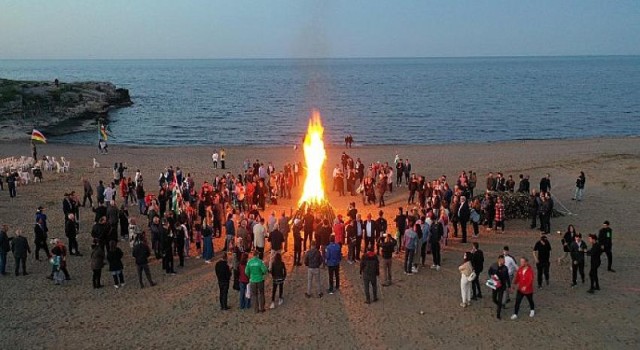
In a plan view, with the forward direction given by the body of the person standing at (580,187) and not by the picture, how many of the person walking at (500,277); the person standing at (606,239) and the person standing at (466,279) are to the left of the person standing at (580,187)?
3

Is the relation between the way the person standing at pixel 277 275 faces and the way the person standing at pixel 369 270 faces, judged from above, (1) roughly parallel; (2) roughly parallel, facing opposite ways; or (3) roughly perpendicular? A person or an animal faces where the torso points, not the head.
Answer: roughly parallel

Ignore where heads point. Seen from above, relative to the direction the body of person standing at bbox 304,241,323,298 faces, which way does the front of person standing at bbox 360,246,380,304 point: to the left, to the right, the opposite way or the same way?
the same way

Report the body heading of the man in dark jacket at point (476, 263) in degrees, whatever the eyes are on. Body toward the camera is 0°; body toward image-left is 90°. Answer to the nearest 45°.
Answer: approximately 90°

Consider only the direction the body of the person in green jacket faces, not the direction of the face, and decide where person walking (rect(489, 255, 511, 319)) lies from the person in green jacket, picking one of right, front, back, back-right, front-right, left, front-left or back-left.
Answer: right

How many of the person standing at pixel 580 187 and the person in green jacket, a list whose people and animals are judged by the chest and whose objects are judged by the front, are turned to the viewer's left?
1

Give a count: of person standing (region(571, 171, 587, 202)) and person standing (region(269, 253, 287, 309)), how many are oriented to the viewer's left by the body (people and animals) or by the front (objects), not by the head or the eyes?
1

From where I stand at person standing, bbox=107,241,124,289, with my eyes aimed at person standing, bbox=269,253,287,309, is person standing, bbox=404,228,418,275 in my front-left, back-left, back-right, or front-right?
front-left

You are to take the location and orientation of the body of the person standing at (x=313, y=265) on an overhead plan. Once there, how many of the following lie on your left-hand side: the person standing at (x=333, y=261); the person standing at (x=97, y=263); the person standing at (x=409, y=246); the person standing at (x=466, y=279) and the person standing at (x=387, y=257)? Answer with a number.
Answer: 1

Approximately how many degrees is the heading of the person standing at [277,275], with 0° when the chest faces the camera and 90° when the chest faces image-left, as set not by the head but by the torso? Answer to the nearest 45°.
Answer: approximately 180°

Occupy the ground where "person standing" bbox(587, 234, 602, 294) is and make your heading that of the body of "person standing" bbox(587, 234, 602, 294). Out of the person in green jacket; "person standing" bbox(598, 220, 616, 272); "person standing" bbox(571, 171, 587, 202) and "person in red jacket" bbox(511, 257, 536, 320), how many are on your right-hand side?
2

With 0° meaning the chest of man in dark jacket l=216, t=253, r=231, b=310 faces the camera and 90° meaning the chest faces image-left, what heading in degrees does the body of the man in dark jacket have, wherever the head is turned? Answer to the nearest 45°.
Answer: approximately 225°

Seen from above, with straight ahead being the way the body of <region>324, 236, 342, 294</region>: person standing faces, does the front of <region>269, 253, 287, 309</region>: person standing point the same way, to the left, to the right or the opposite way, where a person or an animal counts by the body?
the same way

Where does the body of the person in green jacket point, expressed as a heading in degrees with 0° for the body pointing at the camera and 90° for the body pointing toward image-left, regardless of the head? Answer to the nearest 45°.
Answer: approximately 180°

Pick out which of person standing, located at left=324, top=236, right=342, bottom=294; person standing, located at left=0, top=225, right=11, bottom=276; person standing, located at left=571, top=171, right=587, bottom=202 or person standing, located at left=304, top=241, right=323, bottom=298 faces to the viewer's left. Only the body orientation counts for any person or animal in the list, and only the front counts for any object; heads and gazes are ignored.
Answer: person standing, located at left=571, top=171, right=587, bottom=202

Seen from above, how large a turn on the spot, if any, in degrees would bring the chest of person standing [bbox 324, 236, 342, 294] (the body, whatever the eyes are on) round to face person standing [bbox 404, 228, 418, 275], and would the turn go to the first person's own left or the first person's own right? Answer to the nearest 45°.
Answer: approximately 45° to the first person's own right

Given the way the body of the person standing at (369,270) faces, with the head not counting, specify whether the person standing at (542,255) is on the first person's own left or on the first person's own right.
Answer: on the first person's own right

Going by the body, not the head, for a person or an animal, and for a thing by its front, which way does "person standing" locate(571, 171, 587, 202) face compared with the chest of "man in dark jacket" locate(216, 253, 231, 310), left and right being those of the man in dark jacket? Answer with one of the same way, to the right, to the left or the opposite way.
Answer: to the left
